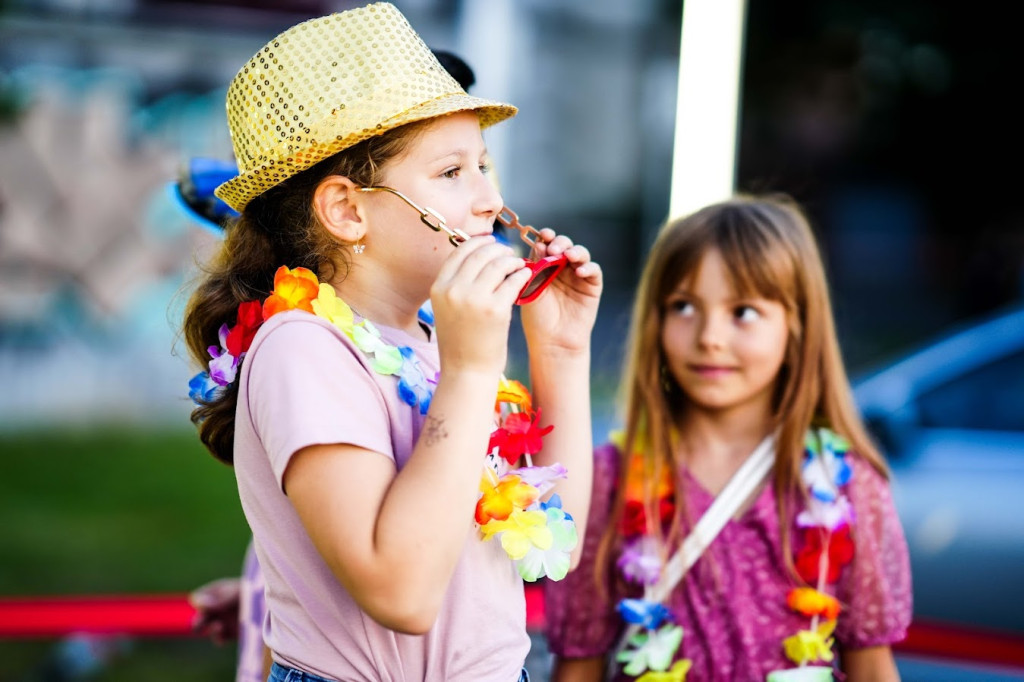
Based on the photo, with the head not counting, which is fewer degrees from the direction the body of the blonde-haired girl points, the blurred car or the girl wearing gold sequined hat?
the girl wearing gold sequined hat

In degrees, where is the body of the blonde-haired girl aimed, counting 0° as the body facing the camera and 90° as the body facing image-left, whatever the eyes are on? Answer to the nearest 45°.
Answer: approximately 0°

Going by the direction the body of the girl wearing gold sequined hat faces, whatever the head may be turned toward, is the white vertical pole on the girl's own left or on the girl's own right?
on the girl's own left

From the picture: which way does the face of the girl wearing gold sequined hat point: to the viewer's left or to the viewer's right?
to the viewer's right

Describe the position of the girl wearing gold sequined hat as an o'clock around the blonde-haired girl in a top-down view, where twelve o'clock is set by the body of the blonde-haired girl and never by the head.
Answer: The girl wearing gold sequined hat is roughly at 1 o'clock from the blonde-haired girl.

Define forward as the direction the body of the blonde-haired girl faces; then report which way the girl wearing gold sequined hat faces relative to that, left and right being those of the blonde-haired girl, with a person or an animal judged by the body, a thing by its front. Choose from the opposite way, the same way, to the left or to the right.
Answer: to the left

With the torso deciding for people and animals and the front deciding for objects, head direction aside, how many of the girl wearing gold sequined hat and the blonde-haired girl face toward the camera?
1

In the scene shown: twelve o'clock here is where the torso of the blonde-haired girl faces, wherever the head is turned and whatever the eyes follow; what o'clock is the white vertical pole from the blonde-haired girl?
The white vertical pole is roughly at 6 o'clock from the blonde-haired girl.

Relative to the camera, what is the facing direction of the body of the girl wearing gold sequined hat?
to the viewer's right
